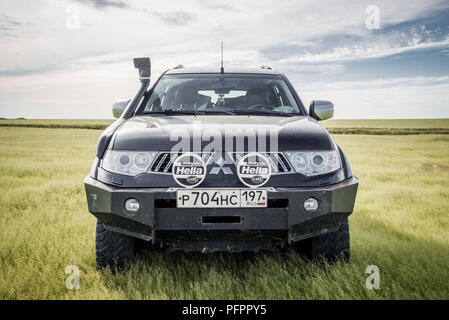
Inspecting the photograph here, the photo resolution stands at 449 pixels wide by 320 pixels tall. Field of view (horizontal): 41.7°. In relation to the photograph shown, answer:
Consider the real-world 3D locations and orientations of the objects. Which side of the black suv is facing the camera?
front
